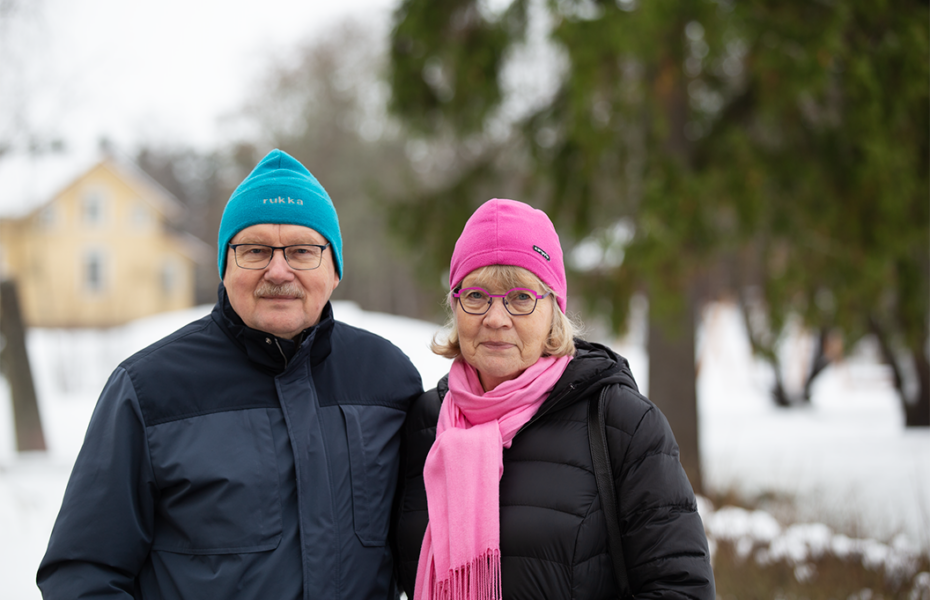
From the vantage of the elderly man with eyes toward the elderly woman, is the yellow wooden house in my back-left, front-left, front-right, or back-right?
back-left

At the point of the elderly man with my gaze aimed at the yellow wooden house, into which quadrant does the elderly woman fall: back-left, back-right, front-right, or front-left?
back-right

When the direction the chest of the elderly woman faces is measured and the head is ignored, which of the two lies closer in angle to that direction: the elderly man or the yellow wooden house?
the elderly man

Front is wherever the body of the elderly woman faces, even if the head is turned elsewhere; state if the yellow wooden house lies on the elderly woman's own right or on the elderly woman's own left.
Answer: on the elderly woman's own right

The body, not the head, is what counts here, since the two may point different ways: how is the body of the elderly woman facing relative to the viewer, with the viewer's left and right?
facing the viewer and to the left of the viewer
